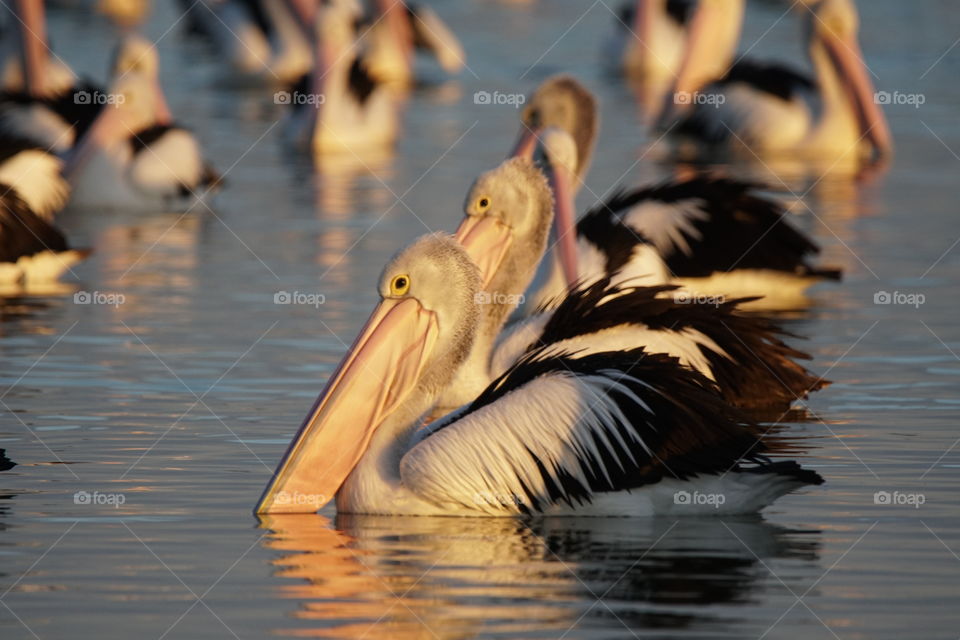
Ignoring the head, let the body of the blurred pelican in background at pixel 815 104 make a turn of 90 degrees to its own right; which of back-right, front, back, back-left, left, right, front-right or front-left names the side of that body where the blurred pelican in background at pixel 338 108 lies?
right

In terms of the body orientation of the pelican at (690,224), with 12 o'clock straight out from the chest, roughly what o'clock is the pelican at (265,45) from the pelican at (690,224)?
the pelican at (265,45) is roughly at 2 o'clock from the pelican at (690,224).

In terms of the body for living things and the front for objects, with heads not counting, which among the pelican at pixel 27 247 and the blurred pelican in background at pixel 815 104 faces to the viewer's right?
the blurred pelican in background

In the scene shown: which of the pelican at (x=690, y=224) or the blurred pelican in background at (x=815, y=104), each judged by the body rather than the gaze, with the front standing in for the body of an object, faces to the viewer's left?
the pelican

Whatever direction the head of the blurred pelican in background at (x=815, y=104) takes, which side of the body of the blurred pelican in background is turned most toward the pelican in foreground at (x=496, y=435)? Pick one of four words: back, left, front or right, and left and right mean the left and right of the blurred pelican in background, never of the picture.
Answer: right

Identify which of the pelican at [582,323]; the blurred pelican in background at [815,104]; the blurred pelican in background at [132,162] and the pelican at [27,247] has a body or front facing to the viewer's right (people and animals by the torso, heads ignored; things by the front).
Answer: the blurred pelican in background at [815,104]

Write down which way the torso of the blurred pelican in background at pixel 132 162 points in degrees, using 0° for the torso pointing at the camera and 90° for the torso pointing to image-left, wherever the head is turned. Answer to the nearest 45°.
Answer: approximately 45°

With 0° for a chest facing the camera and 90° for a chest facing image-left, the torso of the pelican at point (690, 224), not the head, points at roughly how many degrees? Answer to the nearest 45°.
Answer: approximately 90°

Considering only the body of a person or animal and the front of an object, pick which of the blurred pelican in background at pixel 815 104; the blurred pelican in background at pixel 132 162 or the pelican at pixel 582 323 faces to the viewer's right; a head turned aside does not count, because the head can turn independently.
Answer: the blurred pelican in background at pixel 815 104

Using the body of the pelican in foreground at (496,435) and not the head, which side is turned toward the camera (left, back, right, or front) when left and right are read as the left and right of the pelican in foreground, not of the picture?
left

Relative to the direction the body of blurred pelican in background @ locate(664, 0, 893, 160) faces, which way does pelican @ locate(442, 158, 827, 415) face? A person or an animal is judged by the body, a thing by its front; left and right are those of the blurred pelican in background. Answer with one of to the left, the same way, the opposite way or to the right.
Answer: the opposite way

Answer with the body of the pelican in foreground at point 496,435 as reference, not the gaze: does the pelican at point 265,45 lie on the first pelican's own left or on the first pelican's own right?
on the first pelican's own right

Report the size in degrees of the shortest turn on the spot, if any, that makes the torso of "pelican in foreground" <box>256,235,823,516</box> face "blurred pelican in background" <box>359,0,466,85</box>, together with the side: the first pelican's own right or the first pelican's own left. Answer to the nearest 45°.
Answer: approximately 90° to the first pelican's own right

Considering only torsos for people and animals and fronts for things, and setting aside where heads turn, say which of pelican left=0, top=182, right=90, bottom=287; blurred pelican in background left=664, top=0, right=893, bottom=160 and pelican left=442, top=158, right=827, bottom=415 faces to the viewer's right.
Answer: the blurred pelican in background

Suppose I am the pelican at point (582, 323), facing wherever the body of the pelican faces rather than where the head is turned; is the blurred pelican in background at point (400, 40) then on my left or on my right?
on my right

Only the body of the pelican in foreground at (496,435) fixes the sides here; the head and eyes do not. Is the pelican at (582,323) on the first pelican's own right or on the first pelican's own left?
on the first pelican's own right

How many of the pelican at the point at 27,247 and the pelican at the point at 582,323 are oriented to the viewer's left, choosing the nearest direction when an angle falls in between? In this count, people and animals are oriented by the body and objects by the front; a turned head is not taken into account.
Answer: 2

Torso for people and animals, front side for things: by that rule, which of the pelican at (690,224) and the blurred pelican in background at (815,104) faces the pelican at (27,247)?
the pelican at (690,224)

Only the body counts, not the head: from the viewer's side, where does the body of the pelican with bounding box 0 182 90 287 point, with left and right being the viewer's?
facing to the left of the viewer
